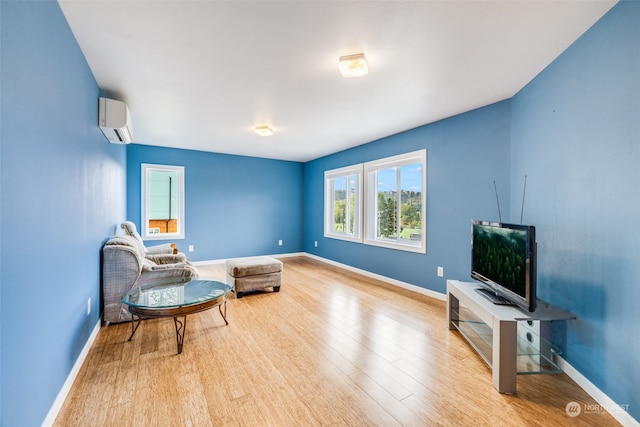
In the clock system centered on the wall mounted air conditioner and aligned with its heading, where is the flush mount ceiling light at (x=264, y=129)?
The flush mount ceiling light is roughly at 12 o'clock from the wall mounted air conditioner.

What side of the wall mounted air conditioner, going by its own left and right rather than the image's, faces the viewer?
right

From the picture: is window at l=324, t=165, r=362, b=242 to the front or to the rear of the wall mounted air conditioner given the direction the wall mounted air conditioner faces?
to the front

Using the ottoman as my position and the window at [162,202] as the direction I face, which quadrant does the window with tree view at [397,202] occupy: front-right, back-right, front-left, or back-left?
back-right

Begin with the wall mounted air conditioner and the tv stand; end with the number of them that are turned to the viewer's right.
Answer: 1

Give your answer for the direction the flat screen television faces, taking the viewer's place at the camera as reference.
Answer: facing the viewer and to the left of the viewer

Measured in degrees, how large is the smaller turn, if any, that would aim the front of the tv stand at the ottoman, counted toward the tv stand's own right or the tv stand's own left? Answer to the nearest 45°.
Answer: approximately 45° to the tv stand's own right

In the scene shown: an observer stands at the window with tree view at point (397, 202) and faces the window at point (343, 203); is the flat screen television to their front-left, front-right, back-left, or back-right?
back-left

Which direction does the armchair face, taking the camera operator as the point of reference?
facing away from the viewer and to the right of the viewer
